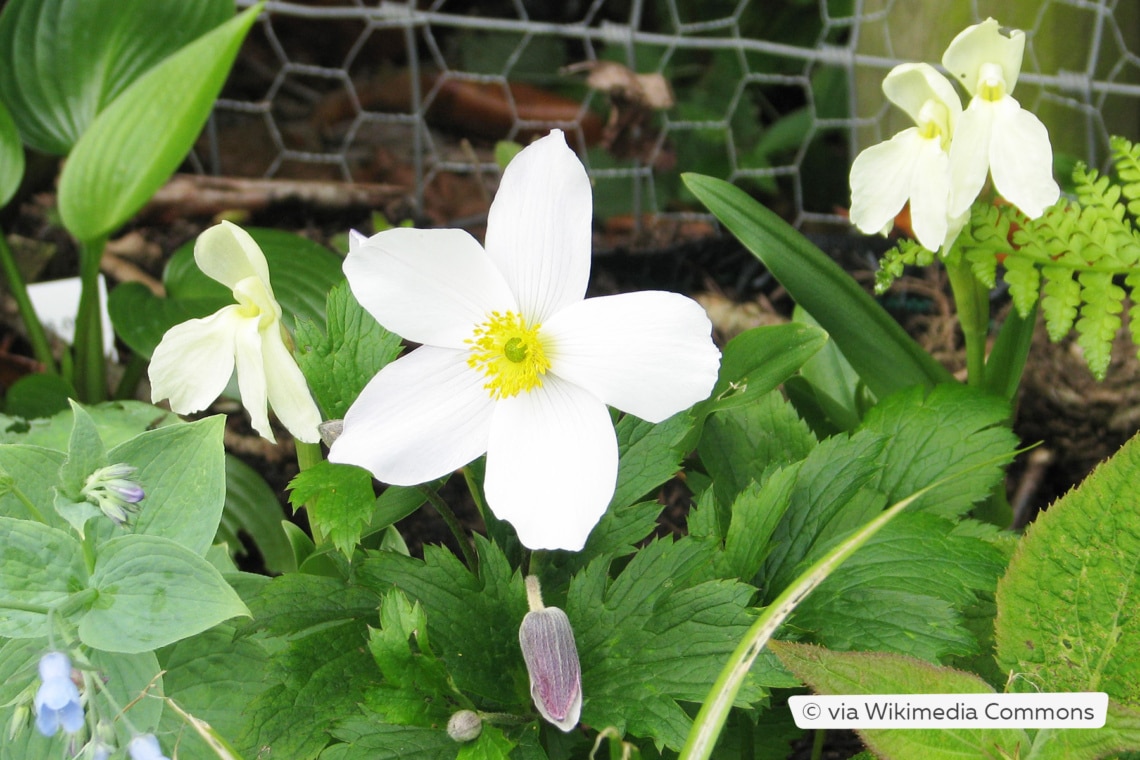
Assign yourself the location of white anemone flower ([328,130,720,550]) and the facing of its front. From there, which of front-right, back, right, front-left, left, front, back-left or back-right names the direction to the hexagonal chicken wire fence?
back

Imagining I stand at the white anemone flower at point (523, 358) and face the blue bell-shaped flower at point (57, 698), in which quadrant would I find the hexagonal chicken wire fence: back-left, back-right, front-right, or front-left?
back-right

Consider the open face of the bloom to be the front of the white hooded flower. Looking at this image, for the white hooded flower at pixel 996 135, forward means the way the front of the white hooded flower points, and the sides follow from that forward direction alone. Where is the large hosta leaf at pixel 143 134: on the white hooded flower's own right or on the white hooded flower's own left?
on the white hooded flower's own right

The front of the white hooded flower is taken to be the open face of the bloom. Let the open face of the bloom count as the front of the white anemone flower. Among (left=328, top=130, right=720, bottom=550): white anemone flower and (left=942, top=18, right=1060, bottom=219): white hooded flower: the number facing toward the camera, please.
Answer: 2

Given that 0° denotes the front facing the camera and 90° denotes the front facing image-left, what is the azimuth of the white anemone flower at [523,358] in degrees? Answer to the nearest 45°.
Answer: approximately 0°
